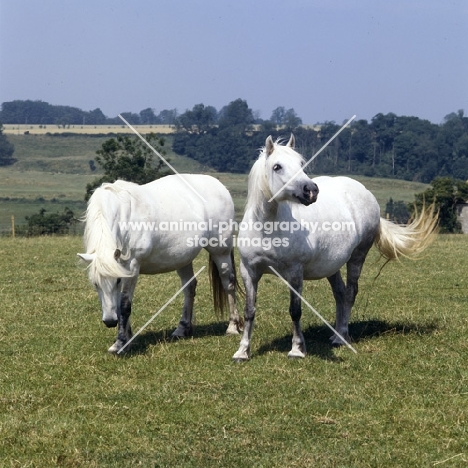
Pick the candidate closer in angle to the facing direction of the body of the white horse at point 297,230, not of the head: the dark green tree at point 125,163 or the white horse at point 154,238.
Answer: the white horse

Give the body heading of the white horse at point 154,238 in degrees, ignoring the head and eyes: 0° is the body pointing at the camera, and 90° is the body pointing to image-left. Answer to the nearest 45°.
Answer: approximately 45°

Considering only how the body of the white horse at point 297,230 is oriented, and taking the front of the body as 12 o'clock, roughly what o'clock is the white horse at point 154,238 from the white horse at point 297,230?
the white horse at point 154,238 is roughly at 2 o'clock from the white horse at point 297,230.

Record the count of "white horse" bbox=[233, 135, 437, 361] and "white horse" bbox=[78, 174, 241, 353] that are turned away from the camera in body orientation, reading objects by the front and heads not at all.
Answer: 0

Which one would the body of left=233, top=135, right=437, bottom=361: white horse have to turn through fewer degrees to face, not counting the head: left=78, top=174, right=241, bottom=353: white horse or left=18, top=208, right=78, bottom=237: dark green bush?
the white horse

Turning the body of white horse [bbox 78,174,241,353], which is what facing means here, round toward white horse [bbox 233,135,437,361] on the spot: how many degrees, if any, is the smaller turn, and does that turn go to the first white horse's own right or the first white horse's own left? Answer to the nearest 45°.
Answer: approximately 90° to the first white horse's own left

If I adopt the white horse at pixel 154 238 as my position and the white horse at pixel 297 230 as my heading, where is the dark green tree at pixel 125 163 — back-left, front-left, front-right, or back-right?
back-left

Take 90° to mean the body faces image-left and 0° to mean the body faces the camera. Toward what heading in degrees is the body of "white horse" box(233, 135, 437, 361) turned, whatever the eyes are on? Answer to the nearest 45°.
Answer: approximately 45°

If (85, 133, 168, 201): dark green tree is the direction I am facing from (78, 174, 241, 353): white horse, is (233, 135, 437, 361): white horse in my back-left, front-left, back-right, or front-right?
back-right

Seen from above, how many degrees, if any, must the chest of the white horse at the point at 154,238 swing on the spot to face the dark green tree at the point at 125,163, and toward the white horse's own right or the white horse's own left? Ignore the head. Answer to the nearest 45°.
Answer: approximately 135° to the white horse's own right

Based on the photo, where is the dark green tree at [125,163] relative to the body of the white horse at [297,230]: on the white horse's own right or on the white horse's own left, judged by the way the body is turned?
on the white horse's own right
